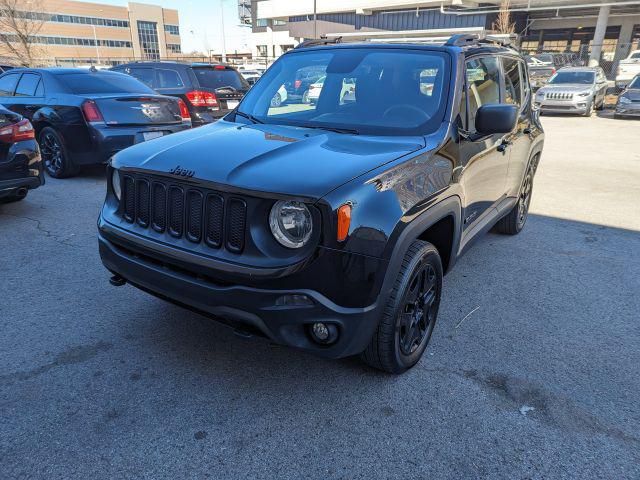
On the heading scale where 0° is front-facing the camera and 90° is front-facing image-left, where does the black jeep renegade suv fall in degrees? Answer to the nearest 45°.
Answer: approximately 45°

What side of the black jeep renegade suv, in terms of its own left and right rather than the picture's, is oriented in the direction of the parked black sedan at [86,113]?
right

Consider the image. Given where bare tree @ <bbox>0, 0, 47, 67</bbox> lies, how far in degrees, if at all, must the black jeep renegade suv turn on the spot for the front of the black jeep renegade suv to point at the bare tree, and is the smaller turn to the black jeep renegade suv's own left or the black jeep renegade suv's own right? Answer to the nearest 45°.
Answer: approximately 90° to the black jeep renegade suv's own right

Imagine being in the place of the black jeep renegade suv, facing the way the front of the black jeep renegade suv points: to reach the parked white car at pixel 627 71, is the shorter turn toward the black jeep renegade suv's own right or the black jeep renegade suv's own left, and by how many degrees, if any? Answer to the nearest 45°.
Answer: approximately 180°

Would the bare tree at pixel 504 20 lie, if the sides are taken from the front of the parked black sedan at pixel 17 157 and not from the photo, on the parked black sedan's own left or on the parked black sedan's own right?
on the parked black sedan's own right

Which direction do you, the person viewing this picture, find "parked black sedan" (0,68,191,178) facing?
facing away from the viewer and to the left of the viewer

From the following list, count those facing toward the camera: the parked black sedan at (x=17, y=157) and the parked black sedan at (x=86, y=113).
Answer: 0

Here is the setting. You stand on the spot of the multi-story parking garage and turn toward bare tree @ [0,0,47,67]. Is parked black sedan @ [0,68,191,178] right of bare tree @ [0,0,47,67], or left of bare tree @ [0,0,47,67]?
left

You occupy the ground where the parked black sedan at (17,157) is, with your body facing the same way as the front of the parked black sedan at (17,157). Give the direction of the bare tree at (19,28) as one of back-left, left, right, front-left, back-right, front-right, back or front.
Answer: front-right

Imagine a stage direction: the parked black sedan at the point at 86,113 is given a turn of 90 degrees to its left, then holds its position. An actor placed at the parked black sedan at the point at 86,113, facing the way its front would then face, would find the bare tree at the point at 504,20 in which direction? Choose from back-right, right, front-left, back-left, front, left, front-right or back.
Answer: back

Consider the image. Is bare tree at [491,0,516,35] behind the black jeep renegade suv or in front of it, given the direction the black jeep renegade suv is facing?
behind
